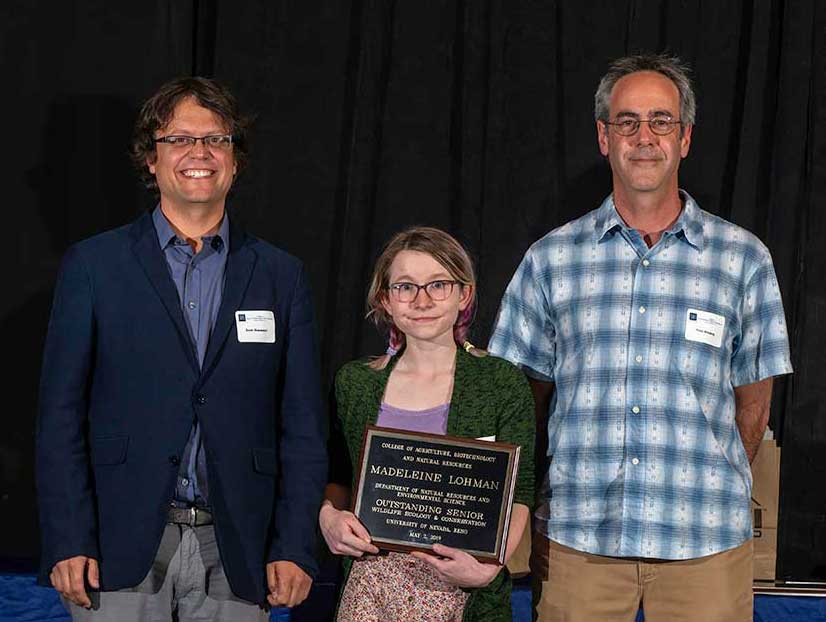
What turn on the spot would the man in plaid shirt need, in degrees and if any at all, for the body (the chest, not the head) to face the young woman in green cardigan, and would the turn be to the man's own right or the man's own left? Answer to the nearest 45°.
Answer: approximately 45° to the man's own right

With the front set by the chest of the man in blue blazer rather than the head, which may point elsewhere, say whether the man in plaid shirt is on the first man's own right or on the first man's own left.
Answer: on the first man's own left

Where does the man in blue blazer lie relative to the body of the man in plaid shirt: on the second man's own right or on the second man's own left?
on the second man's own right

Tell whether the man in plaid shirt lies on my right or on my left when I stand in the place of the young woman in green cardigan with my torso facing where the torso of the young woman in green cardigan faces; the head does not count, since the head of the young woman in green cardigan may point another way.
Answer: on my left

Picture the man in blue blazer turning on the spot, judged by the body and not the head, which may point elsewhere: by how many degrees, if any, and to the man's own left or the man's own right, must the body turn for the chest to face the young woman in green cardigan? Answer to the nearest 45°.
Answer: approximately 90° to the man's own left

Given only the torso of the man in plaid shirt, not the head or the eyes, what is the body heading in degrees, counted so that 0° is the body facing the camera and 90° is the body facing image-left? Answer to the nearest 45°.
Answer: approximately 0°

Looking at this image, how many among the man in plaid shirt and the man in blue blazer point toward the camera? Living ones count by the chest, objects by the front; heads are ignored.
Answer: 2
